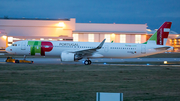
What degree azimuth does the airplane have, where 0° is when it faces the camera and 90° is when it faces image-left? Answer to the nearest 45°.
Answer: approximately 90°
